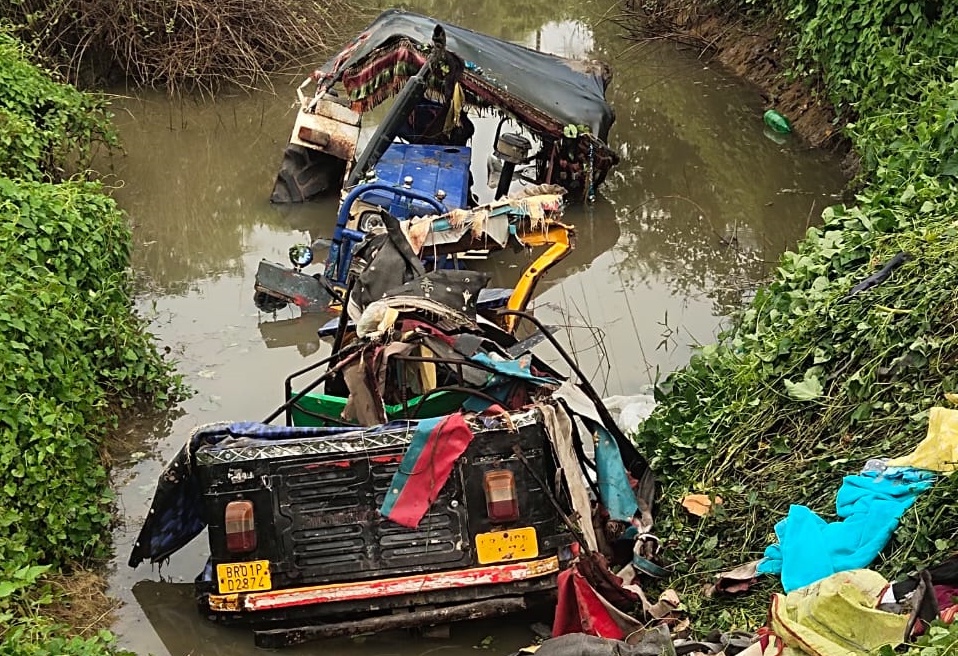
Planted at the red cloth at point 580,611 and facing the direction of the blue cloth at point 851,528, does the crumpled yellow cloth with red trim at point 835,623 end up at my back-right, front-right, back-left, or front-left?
front-right

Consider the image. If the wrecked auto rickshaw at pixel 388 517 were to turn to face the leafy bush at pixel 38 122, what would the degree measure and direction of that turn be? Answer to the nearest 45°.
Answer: approximately 45° to its left

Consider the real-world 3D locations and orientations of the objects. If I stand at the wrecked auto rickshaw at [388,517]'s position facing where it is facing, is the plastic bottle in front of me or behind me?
in front

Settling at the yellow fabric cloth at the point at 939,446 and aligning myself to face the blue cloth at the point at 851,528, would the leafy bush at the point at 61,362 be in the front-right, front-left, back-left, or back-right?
front-right

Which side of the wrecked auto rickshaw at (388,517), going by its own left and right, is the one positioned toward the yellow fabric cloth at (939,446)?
right

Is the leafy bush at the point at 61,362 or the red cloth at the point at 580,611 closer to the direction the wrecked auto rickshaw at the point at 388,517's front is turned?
the leafy bush

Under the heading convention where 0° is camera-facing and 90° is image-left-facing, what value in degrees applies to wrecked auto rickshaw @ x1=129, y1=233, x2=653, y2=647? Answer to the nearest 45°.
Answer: approximately 180°

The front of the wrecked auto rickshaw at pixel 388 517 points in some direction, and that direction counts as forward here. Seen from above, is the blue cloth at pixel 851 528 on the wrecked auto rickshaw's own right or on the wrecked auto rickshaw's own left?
on the wrecked auto rickshaw's own right

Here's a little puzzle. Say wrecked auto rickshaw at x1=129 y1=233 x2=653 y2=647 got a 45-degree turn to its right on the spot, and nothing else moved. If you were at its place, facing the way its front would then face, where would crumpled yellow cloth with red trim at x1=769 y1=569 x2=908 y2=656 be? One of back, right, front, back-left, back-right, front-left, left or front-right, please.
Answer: right

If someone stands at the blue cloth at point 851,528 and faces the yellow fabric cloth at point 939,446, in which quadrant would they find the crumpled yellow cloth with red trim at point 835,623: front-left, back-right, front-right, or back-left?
back-right
